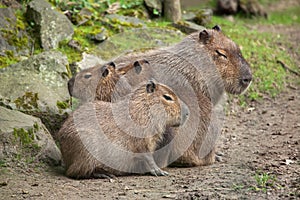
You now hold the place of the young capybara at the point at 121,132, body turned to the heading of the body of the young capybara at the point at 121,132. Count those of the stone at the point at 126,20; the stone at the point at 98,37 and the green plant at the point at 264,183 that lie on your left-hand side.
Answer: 2

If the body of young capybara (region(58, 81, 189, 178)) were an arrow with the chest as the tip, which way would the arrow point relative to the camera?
to the viewer's right

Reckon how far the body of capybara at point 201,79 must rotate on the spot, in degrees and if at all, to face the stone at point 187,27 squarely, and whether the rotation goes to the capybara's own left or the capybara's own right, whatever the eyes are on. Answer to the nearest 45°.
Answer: approximately 90° to the capybara's own left

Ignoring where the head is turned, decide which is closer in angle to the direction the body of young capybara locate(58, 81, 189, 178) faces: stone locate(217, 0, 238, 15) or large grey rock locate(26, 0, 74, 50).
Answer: the stone

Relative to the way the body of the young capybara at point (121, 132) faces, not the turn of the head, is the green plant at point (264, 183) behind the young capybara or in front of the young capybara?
in front

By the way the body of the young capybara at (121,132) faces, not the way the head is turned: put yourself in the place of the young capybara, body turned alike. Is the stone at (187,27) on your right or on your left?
on your left

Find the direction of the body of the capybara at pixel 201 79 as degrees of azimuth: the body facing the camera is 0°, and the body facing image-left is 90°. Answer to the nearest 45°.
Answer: approximately 270°

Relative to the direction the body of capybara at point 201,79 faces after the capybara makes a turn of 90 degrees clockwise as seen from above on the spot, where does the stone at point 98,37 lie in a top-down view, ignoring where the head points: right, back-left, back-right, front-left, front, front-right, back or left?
back-right

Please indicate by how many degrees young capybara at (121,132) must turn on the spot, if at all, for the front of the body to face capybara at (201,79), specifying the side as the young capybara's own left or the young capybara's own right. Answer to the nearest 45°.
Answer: approximately 45° to the young capybara's own left

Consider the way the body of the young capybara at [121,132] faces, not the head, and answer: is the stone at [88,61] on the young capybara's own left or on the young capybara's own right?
on the young capybara's own left

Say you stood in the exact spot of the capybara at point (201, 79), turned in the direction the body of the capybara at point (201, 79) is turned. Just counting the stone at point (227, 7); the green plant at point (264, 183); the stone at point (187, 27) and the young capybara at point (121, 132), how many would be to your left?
2

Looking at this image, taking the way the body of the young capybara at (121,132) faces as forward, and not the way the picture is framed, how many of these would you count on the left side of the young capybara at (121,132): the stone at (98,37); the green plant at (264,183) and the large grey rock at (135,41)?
2

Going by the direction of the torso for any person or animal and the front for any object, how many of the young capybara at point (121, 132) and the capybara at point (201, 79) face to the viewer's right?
2
